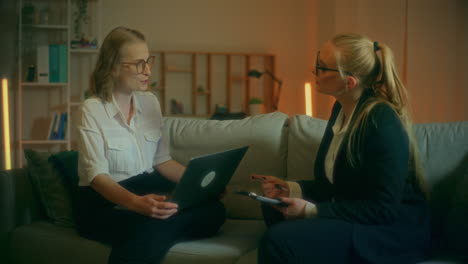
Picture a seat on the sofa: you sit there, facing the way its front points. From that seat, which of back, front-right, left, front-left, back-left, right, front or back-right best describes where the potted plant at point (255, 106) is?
back

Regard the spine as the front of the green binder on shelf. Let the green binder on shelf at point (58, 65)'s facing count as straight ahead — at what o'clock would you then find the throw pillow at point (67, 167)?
The throw pillow is roughly at 12 o'clock from the green binder on shelf.

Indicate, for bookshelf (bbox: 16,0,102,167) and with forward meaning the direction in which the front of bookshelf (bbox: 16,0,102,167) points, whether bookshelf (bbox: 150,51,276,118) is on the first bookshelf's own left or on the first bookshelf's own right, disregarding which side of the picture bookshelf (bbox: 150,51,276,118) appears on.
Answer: on the first bookshelf's own left

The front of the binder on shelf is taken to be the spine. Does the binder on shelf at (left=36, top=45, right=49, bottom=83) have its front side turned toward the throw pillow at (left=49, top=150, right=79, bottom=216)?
yes

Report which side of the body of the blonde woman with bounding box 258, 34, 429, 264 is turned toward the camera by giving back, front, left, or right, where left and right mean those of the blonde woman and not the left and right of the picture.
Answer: left

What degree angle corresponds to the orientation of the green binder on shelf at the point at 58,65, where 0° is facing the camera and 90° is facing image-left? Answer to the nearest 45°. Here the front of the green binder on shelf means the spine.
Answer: approximately 0°

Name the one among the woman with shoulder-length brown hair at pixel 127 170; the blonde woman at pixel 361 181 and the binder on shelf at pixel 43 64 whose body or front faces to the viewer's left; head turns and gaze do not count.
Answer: the blonde woman
